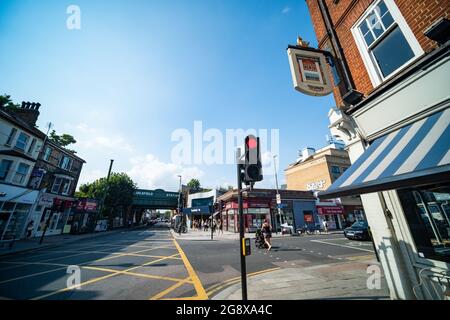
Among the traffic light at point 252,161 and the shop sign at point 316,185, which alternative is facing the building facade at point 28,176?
the shop sign

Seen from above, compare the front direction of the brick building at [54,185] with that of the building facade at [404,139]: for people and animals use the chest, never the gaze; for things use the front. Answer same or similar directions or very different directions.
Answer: very different directions

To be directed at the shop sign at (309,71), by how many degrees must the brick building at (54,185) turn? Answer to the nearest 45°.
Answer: approximately 45° to its right

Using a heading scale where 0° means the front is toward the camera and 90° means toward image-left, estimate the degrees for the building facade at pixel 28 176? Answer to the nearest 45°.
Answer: approximately 315°

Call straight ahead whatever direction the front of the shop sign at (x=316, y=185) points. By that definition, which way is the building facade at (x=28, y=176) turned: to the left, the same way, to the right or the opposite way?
the opposite way

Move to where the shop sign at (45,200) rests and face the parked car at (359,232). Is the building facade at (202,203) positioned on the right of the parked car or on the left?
left

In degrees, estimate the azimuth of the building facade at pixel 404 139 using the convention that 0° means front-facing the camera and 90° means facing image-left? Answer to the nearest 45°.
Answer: approximately 45°

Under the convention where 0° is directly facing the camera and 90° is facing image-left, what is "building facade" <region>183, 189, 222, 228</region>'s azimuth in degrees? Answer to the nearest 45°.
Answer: approximately 45°

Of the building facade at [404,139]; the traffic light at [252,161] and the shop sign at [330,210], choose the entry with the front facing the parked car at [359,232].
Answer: the shop sign

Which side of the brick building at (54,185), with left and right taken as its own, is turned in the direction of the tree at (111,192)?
left

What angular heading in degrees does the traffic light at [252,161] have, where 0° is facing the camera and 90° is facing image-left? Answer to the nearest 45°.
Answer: approximately 0°
